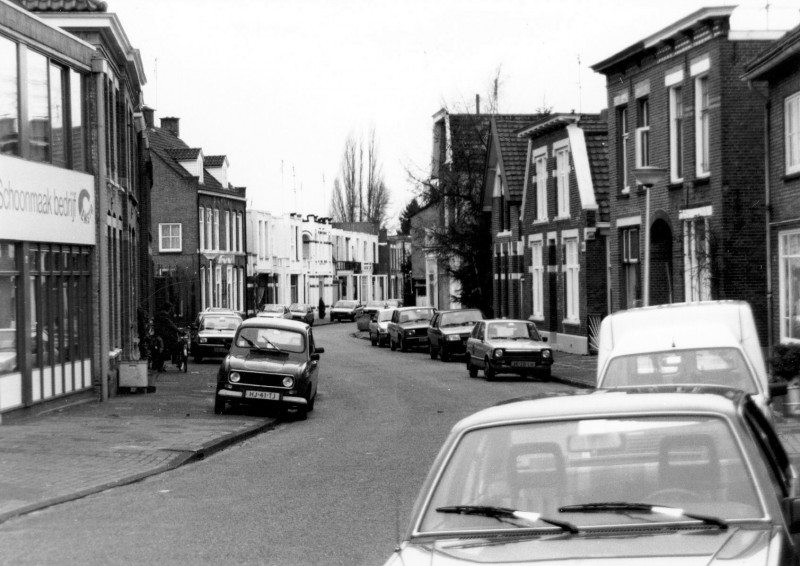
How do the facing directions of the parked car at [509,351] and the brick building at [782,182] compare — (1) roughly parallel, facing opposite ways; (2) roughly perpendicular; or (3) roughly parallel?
roughly perpendicular

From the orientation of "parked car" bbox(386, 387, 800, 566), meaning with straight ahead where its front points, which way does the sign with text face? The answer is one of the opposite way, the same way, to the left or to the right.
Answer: to the left

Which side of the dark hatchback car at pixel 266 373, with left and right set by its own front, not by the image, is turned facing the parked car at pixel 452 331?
back

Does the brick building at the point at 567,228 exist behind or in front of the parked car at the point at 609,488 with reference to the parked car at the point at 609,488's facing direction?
behind

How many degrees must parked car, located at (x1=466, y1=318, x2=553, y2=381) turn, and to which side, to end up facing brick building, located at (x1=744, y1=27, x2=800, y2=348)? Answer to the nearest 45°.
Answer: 0° — it already faces it

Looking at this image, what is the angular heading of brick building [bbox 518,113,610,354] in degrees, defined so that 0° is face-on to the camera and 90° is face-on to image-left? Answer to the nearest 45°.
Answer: approximately 45°
